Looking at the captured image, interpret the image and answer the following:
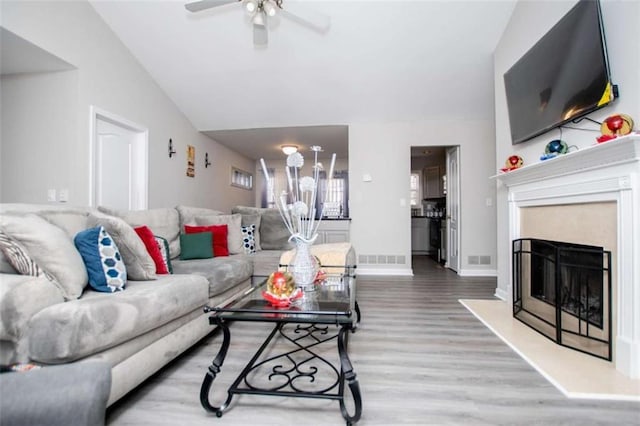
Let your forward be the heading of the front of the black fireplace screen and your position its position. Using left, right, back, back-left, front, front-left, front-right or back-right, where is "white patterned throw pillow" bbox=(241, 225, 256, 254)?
front-right

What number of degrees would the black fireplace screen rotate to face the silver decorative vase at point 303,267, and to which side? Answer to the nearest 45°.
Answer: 0° — it already faces it

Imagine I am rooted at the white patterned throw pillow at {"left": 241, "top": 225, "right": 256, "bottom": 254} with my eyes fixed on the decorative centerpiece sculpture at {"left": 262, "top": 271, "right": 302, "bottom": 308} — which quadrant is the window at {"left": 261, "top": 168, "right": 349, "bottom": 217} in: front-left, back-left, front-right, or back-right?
back-left

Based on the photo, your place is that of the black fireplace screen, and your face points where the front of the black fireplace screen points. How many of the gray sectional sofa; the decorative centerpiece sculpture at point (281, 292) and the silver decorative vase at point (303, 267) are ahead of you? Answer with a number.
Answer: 3

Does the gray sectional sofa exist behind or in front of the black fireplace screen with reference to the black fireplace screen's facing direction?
in front

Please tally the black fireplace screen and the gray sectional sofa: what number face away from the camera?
0

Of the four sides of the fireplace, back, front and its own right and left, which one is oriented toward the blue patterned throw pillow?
front

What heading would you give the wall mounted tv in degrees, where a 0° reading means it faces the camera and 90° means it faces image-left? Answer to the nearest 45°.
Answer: approximately 45°

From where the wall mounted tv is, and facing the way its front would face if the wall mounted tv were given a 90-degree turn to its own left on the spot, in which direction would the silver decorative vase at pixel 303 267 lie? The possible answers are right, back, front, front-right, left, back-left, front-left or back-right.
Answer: right

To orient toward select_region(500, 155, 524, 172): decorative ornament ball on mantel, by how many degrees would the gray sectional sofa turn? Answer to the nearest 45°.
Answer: approximately 45° to its left

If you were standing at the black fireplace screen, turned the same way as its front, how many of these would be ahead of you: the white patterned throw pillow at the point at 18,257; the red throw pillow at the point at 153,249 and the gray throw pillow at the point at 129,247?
3

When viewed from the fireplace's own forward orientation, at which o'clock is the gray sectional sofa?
The gray sectional sofa is roughly at 12 o'clock from the fireplace.

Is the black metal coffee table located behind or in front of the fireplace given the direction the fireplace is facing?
in front

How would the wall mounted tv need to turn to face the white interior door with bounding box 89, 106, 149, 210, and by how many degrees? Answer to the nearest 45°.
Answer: approximately 45° to its right

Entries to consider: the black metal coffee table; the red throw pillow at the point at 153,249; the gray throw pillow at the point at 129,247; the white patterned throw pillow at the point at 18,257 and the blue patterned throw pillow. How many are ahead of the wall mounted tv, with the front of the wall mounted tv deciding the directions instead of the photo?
5

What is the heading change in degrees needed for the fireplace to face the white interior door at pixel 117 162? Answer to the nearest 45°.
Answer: approximately 45° to its right
